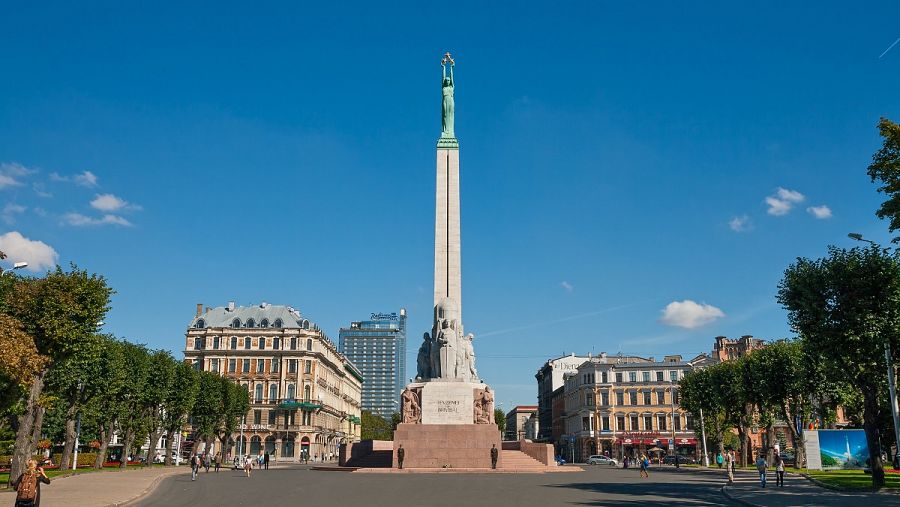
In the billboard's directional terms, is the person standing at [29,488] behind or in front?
in front

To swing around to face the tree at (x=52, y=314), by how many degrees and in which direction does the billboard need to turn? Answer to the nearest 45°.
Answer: approximately 45° to its right

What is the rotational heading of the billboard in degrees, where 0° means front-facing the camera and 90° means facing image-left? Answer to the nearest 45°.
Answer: approximately 0°
